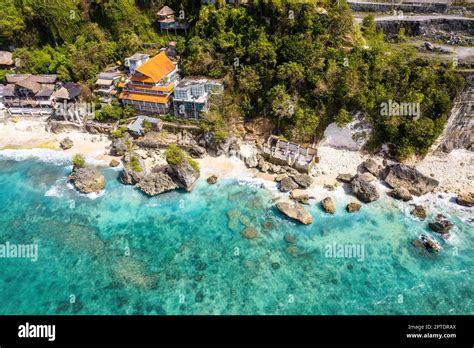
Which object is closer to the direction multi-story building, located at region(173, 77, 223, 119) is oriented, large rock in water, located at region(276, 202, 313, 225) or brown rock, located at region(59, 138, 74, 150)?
the large rock in water

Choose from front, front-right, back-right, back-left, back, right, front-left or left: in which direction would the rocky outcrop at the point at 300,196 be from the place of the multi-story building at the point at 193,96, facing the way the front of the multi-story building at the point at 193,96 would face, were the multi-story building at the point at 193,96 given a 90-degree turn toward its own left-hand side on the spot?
front-right

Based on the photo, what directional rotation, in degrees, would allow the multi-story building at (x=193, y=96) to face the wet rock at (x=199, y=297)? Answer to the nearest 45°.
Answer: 0° — it already faces it

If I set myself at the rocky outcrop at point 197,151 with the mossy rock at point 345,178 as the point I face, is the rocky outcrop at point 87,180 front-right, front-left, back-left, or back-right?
back-right

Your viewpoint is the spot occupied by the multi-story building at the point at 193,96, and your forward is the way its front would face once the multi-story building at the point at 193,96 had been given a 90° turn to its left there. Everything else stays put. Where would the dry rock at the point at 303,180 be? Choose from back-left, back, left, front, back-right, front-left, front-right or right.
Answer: front-right

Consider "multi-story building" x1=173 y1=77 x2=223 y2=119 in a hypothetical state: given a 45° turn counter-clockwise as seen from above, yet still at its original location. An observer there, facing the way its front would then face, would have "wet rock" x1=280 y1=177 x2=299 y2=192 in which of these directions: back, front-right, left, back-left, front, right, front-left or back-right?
front

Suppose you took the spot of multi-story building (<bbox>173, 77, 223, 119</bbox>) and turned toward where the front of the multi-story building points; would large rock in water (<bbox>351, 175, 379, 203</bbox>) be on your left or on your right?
on your left

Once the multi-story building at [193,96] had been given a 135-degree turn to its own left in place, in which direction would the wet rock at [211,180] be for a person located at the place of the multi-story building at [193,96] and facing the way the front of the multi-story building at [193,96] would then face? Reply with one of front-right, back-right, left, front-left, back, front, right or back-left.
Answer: back-right

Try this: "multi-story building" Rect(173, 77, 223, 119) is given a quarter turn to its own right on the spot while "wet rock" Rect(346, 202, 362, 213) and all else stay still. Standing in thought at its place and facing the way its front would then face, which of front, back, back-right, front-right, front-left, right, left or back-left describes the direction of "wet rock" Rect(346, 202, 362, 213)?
back-left

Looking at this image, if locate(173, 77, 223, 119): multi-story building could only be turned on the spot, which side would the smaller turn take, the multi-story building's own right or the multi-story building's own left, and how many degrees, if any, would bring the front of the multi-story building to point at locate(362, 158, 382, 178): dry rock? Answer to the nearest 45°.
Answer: approximately 45° to the multi-story building's own left

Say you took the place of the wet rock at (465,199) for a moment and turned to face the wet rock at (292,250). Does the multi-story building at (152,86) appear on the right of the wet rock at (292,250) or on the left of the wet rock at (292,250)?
right

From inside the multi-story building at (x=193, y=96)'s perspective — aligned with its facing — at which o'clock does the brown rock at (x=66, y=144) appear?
The brown rock is roughly at 3 o'clock from the multi-story building.

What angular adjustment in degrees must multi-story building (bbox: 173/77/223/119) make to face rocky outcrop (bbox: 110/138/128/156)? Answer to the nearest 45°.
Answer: approximately 90° to its right

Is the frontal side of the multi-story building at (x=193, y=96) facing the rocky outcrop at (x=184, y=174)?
yes

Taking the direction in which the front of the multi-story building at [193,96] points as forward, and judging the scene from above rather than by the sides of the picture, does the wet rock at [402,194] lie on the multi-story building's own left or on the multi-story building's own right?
on the multi-story building's own left

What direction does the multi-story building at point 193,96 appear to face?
toward the camera

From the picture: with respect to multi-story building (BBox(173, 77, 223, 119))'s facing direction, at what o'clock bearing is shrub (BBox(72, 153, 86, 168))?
The shrub is roughly at 2 o'clock from the multi-story building.

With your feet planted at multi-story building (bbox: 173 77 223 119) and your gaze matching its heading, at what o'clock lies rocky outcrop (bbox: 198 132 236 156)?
The rocky outcrop is roughly at 11 o'clock from the multi-story building.
